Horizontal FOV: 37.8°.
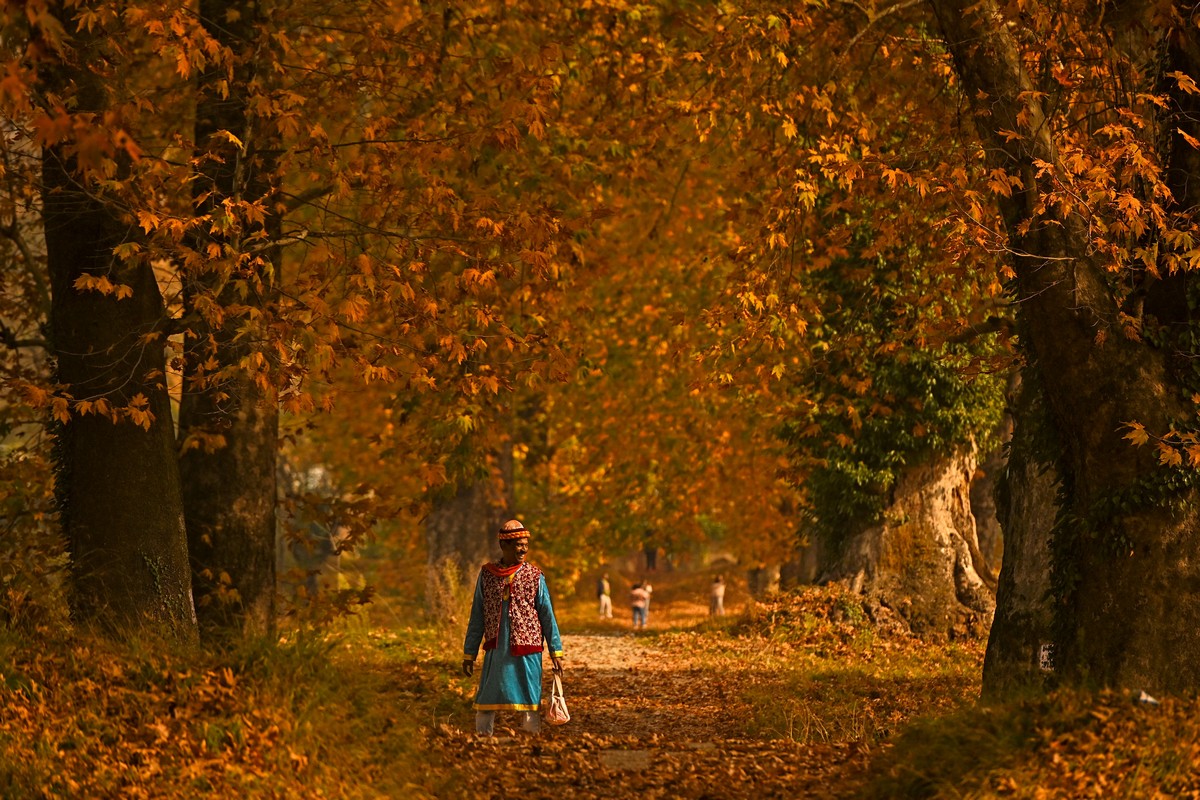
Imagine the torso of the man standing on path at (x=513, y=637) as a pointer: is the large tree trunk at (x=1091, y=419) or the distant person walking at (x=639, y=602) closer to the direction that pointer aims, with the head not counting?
the large tree trunk

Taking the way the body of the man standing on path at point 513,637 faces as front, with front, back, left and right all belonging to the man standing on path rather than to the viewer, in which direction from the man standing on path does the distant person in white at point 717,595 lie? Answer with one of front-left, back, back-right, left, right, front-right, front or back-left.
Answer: back

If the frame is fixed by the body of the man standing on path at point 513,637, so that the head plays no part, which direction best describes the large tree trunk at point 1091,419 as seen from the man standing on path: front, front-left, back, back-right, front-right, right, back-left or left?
front-left

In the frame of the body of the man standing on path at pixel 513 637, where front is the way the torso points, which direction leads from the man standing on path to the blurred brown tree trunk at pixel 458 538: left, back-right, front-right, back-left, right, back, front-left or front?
back

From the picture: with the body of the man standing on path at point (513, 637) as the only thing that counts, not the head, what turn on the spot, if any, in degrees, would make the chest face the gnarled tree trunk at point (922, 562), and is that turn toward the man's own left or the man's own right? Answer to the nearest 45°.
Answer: approximately 135° to the man's own left

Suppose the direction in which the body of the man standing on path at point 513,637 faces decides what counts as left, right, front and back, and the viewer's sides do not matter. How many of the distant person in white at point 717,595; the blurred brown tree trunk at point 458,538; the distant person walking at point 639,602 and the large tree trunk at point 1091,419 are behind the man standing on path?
3

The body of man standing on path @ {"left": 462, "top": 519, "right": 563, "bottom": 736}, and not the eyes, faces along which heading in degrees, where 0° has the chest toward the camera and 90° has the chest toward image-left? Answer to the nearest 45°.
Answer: approximately 0°

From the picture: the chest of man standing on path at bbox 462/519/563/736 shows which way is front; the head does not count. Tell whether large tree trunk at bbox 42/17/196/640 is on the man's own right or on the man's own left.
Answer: on the man's own right

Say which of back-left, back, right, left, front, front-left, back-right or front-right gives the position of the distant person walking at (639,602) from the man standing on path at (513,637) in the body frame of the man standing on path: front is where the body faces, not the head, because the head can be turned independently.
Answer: back

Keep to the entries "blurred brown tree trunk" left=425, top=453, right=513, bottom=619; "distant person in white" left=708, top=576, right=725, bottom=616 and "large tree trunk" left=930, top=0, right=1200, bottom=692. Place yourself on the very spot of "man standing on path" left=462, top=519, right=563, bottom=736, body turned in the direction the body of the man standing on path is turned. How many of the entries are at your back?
2
